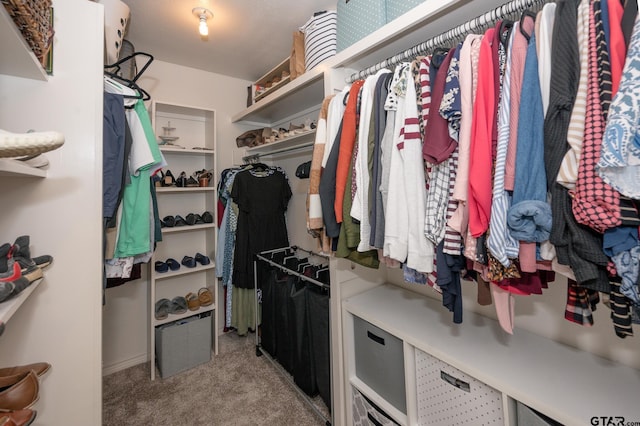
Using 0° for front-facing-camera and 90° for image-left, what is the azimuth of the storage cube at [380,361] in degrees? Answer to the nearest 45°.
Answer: approximately 45°

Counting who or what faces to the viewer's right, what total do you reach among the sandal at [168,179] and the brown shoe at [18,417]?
1

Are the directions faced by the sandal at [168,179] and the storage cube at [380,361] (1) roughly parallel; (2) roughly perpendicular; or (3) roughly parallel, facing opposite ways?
roughly perpendicular

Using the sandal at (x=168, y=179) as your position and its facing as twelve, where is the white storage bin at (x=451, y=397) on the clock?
The white storage bin is roughly at 11 o'clock from the sandal.

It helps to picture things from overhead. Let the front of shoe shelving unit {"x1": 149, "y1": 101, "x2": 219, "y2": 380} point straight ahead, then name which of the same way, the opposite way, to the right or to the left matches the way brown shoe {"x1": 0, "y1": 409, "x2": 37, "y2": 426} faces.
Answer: to the left

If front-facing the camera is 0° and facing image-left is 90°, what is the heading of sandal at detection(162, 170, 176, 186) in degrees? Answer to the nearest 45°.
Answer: approximately 0°

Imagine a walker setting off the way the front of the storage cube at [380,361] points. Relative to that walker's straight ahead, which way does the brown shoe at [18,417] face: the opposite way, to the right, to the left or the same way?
the opposite way

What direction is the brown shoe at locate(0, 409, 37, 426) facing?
to the viewer's right

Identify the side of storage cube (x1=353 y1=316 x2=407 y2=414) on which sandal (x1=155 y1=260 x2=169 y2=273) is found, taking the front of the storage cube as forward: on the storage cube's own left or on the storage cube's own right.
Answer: on the storage cube's own right

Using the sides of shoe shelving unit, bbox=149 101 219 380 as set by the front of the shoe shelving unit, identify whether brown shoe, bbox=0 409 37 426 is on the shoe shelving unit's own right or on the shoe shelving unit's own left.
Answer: on the shoe shelving unit's own right

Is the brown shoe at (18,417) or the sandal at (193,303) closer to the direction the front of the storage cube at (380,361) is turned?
the brown shoe
